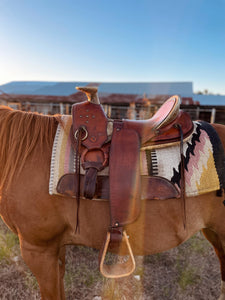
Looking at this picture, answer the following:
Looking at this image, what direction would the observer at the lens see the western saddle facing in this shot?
facing to the left of the viewer

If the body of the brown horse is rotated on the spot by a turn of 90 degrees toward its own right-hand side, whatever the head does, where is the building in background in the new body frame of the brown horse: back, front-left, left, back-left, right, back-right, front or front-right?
front

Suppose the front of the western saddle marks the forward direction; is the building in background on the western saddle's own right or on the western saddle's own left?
on the western saddle's own right

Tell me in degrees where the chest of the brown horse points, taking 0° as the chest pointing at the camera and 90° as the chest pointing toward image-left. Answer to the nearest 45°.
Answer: approximately 90°
